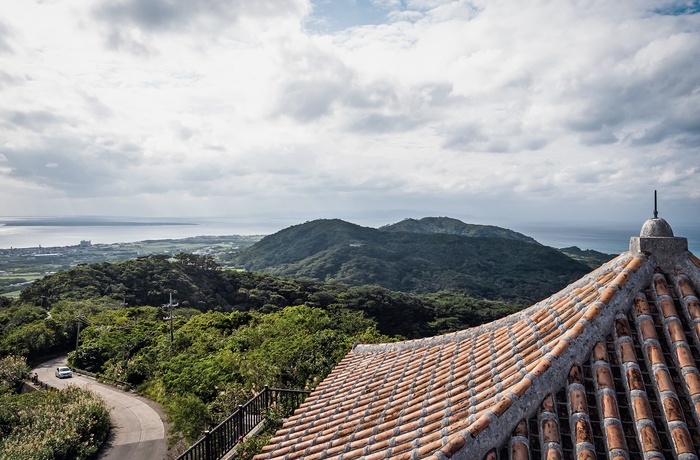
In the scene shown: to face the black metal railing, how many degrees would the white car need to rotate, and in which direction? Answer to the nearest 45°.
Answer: approximately 45° to its right

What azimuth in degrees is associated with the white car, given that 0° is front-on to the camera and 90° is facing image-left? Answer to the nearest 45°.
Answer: approximately 315°

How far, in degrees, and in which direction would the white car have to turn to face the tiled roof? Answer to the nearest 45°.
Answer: approximately 45° to its right
